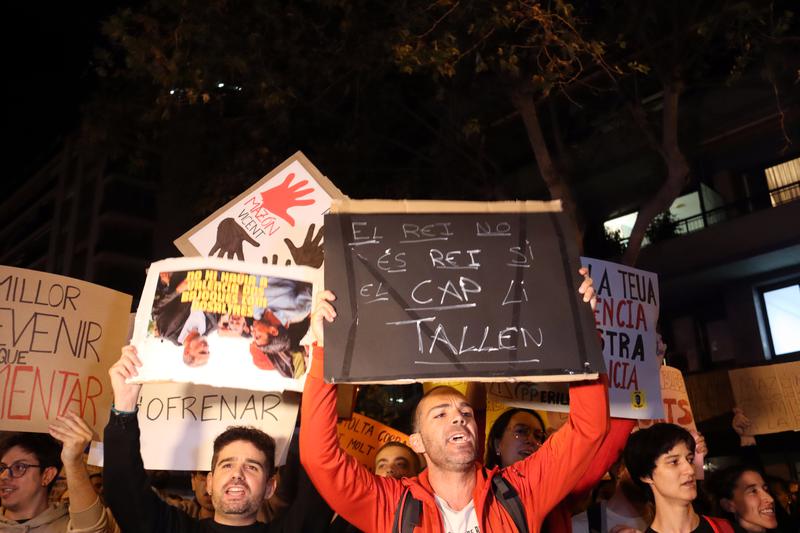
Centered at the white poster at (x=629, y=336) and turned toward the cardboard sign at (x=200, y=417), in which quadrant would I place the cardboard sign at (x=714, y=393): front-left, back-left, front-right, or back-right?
back-right

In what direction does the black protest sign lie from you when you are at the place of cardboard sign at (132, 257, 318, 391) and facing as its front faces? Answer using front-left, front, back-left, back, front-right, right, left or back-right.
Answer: front-left

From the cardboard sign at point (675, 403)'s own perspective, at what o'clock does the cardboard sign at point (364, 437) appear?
the cardboard sign at point (364, 437) is roughly at 3 o'clock from the cardboard sign at point (675, 403).

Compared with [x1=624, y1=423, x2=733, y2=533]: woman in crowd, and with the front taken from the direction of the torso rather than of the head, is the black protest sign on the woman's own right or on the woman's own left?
on the woman's own right

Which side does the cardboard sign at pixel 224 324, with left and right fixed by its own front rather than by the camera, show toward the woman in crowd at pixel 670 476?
left

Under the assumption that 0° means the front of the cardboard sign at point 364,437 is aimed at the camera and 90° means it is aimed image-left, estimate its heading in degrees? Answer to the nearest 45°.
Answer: approximately 0°

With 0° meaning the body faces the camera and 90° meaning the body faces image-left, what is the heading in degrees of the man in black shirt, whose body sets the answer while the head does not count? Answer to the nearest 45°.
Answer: approximately 0°

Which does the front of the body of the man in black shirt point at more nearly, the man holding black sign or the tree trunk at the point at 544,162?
the man holding black sign

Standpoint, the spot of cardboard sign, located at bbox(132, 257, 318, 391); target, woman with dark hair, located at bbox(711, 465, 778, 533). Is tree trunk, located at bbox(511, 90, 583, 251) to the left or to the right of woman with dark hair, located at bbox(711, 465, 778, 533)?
left
